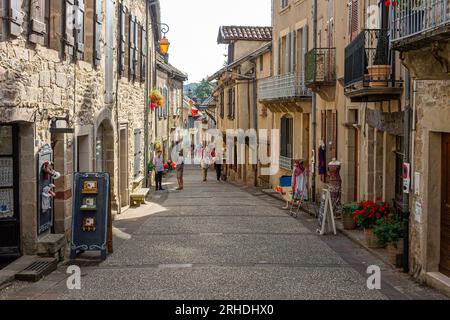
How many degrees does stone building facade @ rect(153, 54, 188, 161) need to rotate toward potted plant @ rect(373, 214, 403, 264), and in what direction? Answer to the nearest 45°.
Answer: approximately 45° to its right

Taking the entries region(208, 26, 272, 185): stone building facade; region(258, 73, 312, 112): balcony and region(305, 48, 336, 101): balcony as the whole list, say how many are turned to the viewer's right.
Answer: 0

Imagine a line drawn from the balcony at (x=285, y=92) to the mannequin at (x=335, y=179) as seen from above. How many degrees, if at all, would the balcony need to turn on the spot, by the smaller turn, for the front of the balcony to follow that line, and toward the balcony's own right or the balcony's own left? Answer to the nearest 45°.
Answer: approximately 45° to the balcony's own left

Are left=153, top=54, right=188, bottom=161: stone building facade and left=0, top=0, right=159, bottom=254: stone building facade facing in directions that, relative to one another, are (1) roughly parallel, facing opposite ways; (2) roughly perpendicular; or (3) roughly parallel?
roughly parallel

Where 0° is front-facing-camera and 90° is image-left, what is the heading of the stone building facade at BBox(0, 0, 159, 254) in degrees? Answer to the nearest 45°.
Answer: approximately 315°

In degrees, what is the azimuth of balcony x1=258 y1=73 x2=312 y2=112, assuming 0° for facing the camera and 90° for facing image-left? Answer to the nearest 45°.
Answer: approximately 45°

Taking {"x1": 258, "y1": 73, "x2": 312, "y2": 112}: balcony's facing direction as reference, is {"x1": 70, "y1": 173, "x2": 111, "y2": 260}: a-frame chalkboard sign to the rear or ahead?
ahead

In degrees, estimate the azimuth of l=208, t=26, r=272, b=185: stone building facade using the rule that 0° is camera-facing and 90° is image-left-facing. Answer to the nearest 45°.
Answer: approximately 45°

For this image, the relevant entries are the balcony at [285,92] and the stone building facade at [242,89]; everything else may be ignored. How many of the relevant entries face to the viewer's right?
0

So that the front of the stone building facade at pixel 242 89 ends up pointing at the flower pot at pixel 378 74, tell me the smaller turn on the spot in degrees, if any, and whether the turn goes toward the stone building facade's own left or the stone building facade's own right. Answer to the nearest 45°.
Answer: approximately 45° to the stone building facade's own left

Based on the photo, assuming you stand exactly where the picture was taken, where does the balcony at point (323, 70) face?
facing the viewer and to the left of the viewer

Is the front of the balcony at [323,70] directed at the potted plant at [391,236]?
no

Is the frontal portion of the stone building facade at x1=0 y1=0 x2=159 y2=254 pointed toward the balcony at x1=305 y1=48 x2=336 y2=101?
no

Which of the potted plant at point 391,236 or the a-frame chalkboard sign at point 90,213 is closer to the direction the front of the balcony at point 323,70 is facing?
the a-frame chalkboard sign

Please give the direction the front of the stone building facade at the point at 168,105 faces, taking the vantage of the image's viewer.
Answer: facing the viewer and to the right of the viewer

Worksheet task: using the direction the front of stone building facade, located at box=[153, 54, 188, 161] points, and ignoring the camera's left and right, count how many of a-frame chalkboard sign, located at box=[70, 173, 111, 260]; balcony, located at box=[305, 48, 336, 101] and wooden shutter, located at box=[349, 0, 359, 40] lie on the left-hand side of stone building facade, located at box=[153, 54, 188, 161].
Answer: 0
